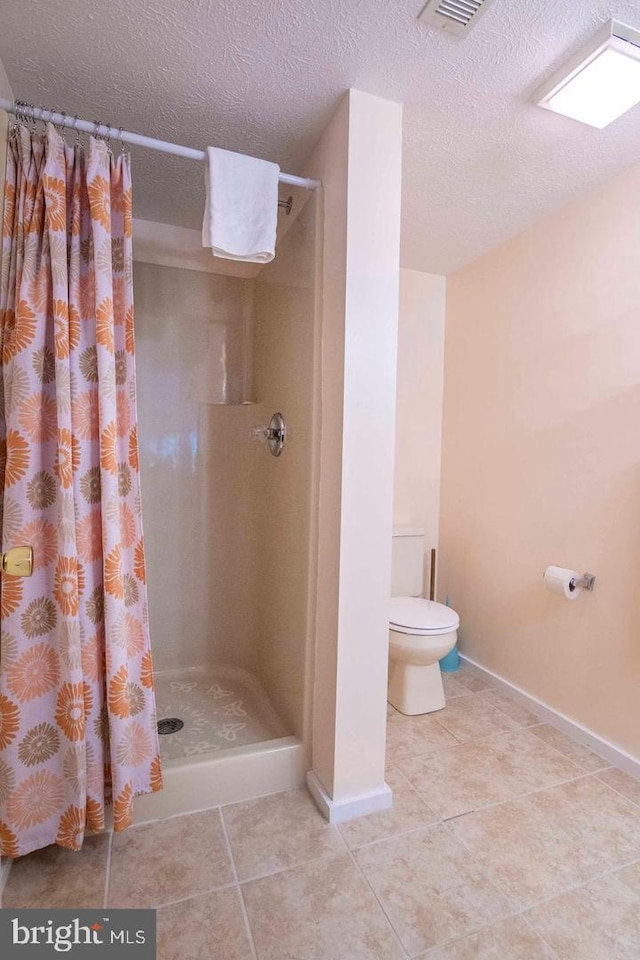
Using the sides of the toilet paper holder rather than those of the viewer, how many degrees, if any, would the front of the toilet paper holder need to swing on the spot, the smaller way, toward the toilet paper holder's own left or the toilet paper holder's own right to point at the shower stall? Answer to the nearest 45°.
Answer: approximately 45° to the toilet paper holder's own right

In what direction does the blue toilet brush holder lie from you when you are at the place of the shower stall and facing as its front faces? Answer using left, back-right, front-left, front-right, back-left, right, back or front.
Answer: left

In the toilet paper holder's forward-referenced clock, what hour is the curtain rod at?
The curtain rod is roughly at 12 o'clock from the toilet paper holder.

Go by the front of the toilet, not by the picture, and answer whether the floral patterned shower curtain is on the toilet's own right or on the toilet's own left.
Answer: on the toilet's own right

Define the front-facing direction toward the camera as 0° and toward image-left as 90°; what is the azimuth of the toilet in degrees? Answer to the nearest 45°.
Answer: approximately 315°

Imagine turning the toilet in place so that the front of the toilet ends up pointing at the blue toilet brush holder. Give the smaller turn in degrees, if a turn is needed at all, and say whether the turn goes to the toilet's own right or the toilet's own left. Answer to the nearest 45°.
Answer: approximately 135° to the toilet's own left

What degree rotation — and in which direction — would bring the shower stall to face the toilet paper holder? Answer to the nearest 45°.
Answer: approximately 45° to its left

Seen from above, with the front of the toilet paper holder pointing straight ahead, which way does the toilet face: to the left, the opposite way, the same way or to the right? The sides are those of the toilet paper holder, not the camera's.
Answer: to the left

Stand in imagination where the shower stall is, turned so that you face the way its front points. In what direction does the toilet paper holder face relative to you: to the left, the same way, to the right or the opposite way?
to the right

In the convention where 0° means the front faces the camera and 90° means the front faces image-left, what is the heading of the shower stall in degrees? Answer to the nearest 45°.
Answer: approximately 0°
